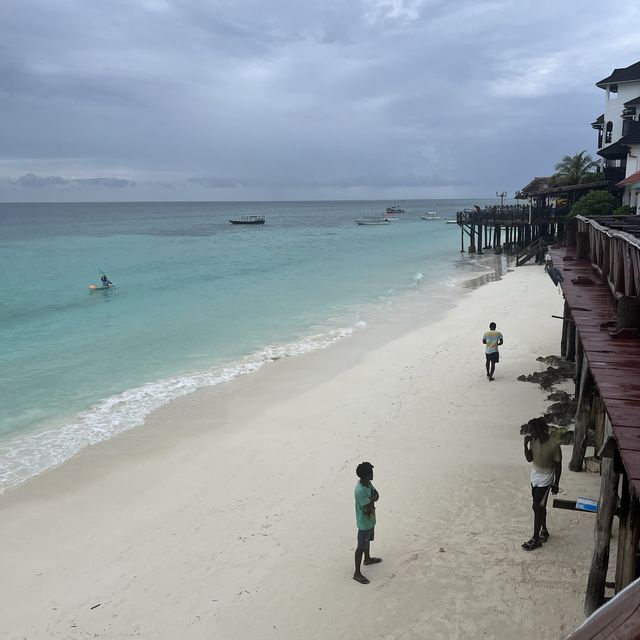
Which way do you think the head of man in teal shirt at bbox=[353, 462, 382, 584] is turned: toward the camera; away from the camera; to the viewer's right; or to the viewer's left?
to the viewer's right

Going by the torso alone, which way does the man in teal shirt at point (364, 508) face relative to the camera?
to the viewer's right

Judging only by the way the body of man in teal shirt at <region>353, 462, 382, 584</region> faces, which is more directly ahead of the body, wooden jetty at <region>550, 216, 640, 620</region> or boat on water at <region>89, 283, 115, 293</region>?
the wooden jetty

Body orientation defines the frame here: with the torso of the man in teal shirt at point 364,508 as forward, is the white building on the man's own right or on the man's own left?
on the man's own left

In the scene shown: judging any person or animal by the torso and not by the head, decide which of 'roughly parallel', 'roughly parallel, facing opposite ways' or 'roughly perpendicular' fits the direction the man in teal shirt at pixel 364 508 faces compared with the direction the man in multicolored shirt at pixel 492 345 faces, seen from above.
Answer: roughly perpendicular
